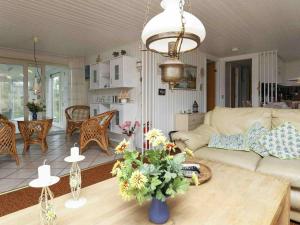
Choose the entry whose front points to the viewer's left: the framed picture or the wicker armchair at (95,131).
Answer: the wicker armchair

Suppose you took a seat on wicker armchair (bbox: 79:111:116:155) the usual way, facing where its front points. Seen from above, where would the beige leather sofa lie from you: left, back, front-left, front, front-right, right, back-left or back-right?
back-left

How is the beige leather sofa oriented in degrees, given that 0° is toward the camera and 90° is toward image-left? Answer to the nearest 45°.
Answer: approximately 45°

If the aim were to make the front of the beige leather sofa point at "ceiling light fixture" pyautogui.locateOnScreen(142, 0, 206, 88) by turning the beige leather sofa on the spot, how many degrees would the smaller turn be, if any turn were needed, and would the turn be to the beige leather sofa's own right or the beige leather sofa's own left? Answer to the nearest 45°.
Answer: approximately 45° to the beige leather sofa's own left

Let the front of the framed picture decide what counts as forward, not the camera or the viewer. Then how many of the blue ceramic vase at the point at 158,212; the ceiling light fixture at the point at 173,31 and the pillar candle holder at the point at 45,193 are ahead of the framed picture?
3

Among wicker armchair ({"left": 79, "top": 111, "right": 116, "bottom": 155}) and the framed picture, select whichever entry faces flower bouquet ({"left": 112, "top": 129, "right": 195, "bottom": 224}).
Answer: the framed picture

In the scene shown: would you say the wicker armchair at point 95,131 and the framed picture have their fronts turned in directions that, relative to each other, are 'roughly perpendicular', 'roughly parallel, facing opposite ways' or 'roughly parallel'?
roughly perpendicular

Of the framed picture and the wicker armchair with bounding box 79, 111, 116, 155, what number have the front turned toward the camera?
1

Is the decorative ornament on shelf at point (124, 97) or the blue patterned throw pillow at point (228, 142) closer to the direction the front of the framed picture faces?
the blue patterned throw pillow

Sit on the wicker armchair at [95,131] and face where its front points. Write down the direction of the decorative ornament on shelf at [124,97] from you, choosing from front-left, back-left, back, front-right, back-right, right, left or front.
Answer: back-right

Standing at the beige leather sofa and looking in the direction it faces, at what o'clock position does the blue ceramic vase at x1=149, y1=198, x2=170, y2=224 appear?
The blue ceramic vase is roughly at 11 o'clock from the beige leather sofa.

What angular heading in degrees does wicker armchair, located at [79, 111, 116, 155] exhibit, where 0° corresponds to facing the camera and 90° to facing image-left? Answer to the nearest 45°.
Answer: approximately 90°
